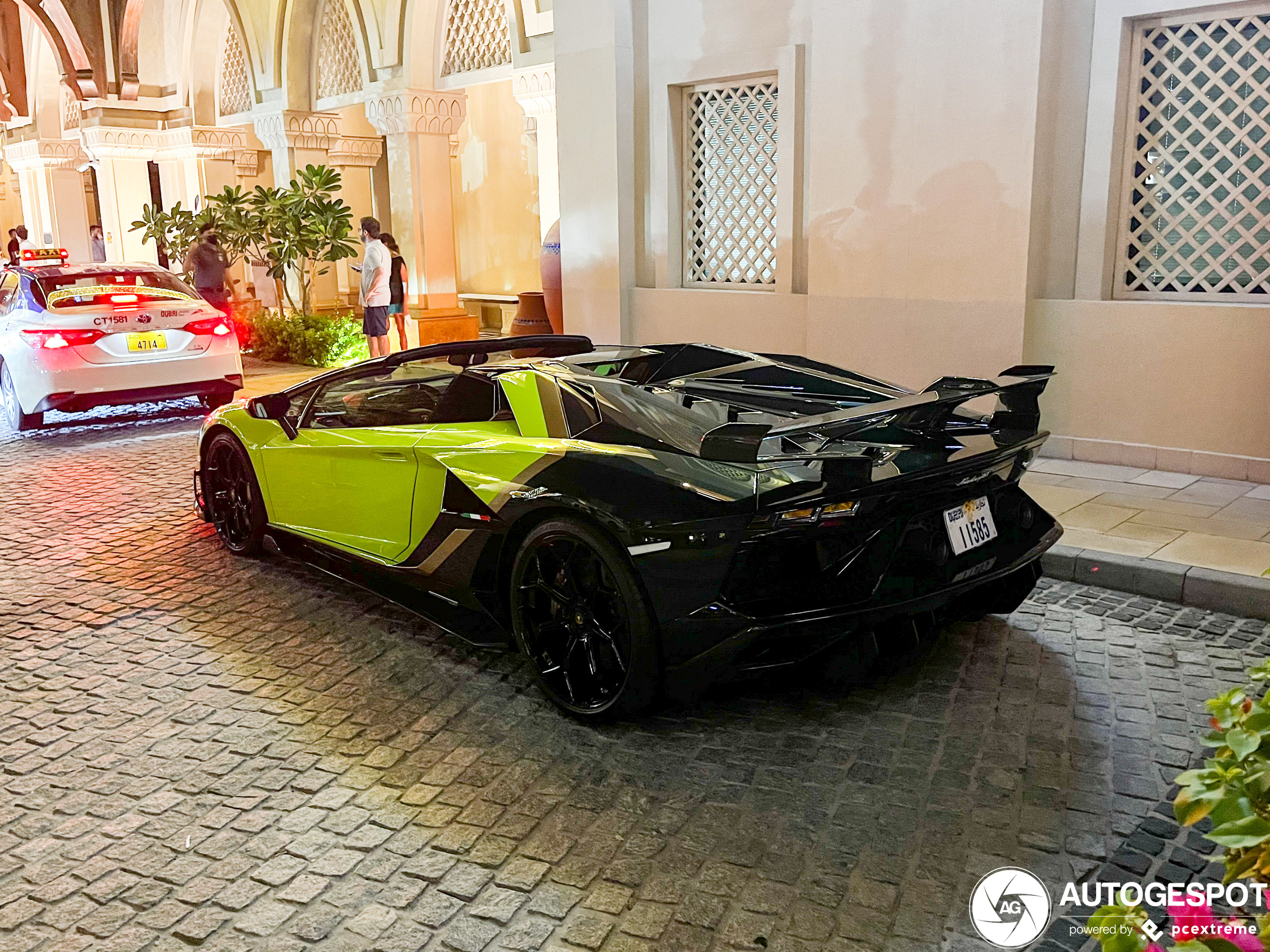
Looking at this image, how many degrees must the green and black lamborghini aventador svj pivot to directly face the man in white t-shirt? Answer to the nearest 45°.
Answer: approximately 45° to its right

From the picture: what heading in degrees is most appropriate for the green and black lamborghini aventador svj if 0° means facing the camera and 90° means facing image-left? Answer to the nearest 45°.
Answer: approximately 135°

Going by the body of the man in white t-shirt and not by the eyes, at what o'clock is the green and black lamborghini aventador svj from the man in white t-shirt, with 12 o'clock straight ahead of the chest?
The green and black lamborghini aventador svj is roughly at 9 o'clock from the man in white t-shirt.

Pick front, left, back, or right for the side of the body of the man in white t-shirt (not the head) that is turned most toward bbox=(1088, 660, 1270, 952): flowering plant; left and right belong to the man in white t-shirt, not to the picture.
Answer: left

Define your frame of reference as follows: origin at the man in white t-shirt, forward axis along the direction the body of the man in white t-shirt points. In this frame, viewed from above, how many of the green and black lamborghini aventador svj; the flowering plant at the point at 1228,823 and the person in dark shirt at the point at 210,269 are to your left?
2

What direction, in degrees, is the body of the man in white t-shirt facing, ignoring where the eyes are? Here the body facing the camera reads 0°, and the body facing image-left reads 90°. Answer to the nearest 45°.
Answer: approximately 90°

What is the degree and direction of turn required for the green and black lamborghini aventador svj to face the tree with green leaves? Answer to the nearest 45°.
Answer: approximately 45° to its right
